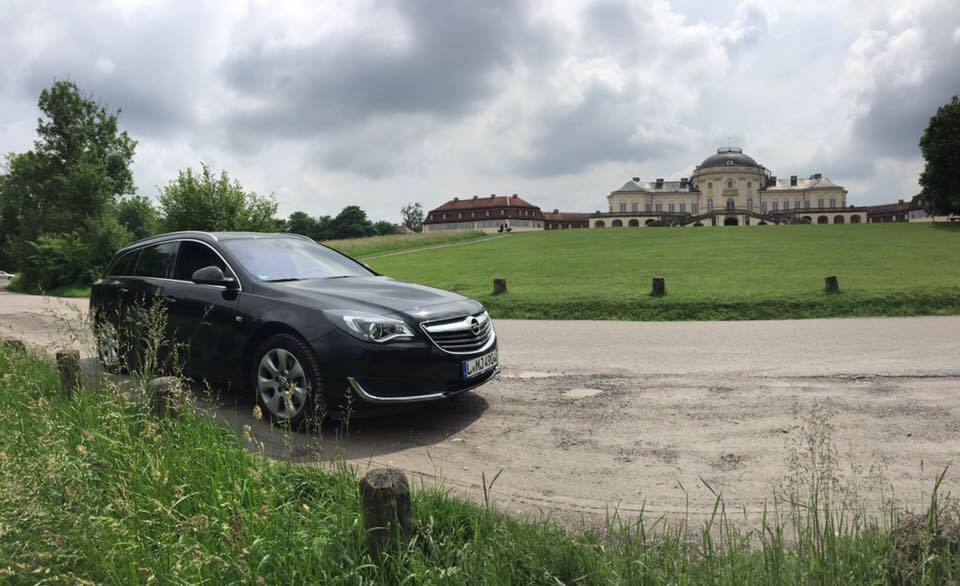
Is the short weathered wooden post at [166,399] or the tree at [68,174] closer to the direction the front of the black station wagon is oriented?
the short weathered wooden post

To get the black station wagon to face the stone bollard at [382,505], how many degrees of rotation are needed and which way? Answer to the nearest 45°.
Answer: approximately 45° to its right

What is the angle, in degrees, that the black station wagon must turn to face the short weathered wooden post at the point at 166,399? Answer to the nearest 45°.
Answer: approximately 90° to its right

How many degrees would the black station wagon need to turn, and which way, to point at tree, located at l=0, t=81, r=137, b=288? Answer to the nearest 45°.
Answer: approximately 135° to its left

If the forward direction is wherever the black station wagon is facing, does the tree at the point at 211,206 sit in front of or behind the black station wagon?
behind

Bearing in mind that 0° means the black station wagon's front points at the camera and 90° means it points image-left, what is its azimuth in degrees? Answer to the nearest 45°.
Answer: approximately 315°

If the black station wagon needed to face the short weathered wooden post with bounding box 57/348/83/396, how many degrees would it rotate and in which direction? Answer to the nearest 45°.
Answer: approximately 135° to its right
